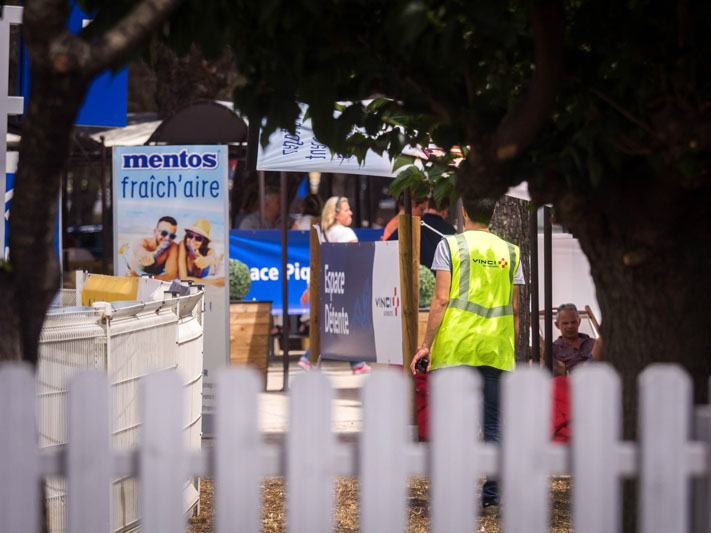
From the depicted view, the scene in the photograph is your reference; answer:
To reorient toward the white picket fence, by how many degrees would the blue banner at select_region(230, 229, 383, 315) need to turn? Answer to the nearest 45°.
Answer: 0° — it already faces it

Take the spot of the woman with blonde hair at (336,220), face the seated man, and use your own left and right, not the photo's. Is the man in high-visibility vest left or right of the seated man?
right

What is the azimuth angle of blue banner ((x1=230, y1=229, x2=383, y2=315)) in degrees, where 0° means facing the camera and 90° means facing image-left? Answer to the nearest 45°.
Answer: approximately 0°
